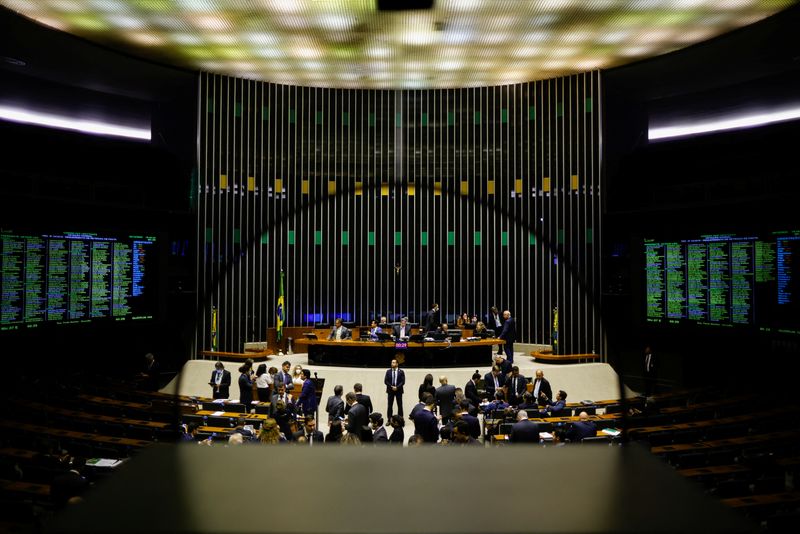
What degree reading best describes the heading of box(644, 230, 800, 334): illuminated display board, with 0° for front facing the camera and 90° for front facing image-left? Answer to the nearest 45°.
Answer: approximately 45°

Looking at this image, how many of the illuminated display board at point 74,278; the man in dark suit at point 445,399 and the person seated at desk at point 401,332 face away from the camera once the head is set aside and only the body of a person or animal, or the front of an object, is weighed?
1

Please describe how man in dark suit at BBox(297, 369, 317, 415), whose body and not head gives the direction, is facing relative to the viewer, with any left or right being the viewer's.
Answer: facing to the left of the viewer

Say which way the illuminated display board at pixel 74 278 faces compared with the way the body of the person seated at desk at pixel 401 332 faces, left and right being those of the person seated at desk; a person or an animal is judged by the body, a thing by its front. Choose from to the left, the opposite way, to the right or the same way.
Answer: to the left

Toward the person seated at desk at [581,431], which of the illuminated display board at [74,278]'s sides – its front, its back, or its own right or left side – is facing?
front

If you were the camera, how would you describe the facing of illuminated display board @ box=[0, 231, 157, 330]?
facing the viewer and to the right of the viewer

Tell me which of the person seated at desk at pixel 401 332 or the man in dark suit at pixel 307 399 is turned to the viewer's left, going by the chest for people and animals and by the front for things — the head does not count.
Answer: the man in dark suit

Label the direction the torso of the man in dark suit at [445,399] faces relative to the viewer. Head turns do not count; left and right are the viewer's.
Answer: facing away from the viewer

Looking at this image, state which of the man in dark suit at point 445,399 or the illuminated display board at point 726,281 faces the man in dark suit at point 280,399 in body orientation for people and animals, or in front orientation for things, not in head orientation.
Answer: the illuminated display board

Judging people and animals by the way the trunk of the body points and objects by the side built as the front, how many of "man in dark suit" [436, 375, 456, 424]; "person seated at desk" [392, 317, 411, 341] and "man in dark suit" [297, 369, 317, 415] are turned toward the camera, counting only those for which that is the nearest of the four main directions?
1

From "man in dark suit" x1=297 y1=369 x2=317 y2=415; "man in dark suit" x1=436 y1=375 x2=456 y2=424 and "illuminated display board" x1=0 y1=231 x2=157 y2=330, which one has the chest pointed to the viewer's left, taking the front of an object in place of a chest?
"man in dark suit" x1=297 y1=369 x2=317 y2=415

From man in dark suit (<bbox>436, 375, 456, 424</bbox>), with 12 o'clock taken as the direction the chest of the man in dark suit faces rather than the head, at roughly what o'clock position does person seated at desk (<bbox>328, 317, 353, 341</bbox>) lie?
The person seated at desk is roughly at 11 o'clock from the man in dark suit.
